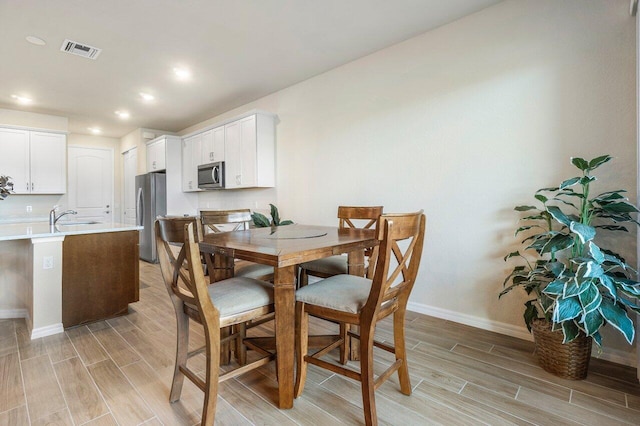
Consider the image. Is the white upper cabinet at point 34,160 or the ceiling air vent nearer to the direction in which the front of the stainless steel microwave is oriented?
the ceiling air vent

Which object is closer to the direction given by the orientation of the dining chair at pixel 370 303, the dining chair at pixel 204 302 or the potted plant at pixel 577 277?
the dining chair

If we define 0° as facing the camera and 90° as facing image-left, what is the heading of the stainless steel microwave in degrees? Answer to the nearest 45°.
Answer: approximately 45°

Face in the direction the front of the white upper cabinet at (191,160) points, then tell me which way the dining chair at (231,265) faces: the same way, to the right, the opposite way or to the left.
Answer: to the left

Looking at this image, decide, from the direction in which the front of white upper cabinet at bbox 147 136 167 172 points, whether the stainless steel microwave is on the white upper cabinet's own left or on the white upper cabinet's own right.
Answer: on the white upper cabinet's own left

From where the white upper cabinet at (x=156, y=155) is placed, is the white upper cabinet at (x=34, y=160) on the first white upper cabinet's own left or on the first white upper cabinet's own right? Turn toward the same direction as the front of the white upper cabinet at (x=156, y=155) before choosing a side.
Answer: on the first white upper cabinet's own right

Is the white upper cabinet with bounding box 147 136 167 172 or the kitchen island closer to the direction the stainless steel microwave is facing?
the kitchen island
